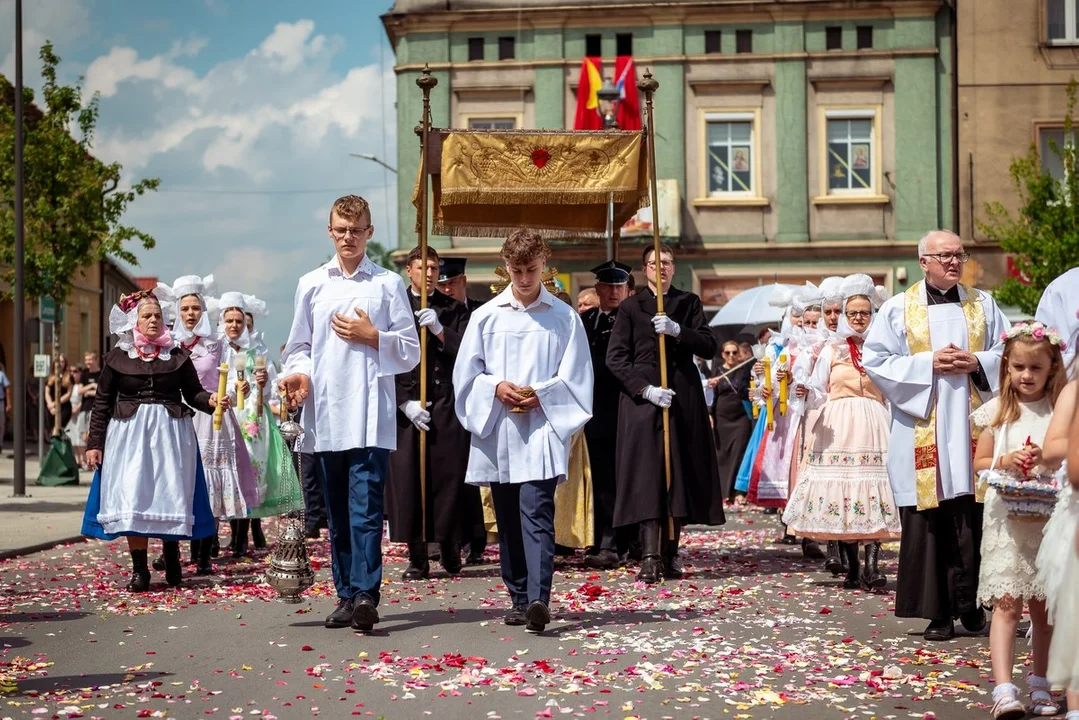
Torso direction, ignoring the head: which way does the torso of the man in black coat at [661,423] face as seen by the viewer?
toward the camera

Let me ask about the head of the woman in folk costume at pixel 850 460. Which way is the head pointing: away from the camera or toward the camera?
toward the camera

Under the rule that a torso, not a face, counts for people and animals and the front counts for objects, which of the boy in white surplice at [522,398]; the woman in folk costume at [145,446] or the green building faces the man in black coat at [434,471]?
the green building

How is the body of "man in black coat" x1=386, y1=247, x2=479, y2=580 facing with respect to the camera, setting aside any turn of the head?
toward the camera

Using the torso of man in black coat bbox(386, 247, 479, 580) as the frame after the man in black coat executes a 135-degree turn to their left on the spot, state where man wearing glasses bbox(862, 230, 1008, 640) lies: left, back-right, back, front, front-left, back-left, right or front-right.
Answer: right

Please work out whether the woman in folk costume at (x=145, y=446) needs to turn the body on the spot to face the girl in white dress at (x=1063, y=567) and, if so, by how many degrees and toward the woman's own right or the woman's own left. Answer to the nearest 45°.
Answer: approximately 45° to the woman's own left

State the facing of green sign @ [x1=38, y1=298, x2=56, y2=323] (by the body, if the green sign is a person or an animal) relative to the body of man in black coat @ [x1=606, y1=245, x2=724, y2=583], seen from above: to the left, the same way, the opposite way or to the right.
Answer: the same way

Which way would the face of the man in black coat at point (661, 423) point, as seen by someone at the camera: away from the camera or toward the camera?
toward the camera

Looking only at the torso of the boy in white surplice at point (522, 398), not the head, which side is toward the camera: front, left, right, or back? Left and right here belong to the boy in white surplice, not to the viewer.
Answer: front

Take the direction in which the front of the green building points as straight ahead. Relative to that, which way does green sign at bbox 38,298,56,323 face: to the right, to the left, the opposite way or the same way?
the same way

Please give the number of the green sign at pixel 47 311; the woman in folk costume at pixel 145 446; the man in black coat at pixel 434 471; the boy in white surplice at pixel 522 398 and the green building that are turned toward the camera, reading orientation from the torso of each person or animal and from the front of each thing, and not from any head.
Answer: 5

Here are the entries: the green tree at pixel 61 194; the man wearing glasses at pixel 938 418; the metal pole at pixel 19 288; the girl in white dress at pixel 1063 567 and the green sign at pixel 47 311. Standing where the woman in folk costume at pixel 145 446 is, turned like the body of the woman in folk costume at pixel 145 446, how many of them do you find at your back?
3

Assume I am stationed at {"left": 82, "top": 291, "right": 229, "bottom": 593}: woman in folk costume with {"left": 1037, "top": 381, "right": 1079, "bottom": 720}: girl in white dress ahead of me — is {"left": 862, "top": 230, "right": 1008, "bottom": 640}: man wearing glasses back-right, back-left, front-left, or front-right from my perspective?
front-left

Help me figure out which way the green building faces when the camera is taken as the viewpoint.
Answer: facing the viewer

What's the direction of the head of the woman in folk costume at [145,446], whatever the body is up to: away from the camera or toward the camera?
toward the camera

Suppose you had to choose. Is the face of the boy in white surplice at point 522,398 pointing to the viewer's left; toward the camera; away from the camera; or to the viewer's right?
toward the camera

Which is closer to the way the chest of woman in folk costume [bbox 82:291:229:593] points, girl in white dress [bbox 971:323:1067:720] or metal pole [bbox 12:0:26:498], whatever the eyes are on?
the girl in white dress

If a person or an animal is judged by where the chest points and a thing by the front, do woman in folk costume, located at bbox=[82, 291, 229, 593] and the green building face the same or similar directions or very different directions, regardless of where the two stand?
same or similar directions

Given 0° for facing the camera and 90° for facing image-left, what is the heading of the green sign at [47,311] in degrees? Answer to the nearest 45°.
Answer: approximately 0°

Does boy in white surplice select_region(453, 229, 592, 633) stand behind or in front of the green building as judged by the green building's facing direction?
in front
